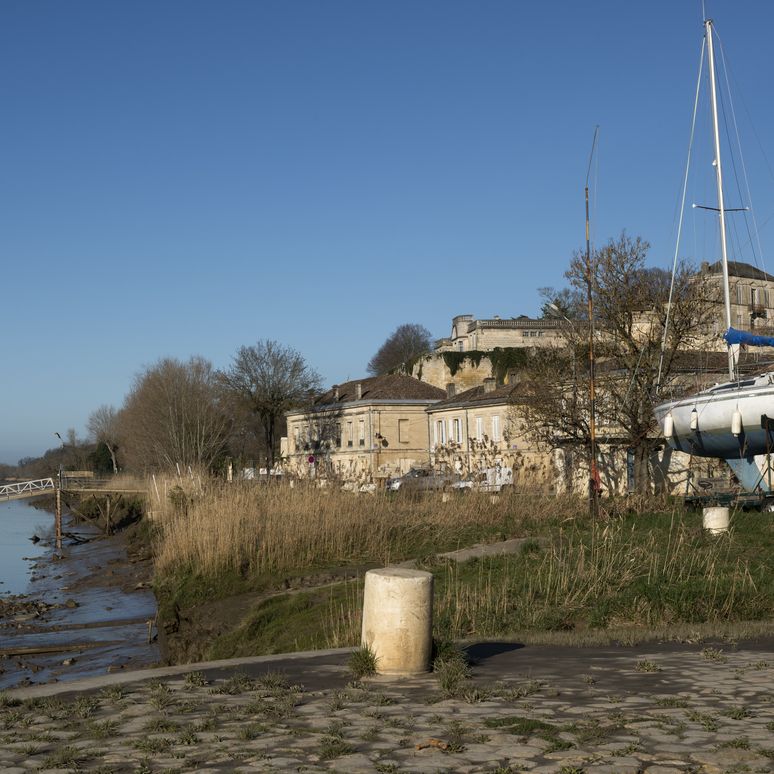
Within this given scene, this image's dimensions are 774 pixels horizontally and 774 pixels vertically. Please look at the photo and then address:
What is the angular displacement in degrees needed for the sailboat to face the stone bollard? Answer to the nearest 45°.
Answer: approximately 90° to its left

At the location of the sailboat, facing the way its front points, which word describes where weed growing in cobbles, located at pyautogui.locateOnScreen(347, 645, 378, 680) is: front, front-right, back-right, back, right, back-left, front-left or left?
left

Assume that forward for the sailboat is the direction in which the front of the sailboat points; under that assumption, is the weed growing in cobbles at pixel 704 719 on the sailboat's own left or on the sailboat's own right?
on the sailboat's own left

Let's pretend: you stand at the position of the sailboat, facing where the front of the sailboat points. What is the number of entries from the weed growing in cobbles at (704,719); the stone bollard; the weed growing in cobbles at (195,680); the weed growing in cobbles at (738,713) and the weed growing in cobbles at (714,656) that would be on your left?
5

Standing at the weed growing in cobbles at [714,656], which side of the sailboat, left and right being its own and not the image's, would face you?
left

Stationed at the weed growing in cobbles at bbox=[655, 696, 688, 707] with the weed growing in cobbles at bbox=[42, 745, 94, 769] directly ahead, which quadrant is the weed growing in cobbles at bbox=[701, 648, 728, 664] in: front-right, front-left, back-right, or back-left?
back-right

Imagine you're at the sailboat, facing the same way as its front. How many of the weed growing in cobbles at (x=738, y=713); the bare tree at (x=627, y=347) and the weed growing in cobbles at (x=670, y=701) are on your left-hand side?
2

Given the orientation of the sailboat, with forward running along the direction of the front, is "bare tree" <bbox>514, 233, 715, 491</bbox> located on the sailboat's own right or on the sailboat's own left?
on the sailboat's own right

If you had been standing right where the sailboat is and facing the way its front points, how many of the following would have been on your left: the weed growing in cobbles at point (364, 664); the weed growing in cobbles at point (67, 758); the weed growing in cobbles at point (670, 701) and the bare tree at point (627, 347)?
3

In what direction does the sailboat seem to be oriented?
to the viewer's left

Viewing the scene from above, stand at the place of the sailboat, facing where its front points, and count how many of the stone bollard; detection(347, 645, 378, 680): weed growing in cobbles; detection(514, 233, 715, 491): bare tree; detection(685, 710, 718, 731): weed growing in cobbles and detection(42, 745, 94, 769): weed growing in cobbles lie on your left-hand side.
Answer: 4

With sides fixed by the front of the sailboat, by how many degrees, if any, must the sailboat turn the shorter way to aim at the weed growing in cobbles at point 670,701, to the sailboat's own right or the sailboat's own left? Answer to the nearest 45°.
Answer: approximately 90° to the sailboat's own left

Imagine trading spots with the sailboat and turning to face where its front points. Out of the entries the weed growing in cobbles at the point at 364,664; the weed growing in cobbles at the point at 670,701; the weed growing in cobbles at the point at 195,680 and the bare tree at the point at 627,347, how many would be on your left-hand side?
3

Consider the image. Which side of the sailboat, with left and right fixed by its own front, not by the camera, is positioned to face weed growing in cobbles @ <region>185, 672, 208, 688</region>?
left

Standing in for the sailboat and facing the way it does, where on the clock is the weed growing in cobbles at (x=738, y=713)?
The weed growing in cobbles is roughly at 9 o'clock from the sailboat.
